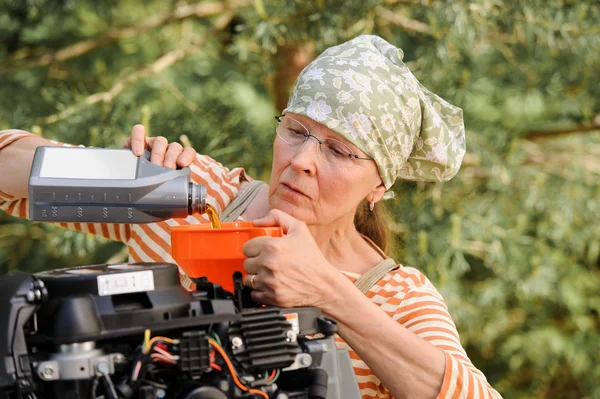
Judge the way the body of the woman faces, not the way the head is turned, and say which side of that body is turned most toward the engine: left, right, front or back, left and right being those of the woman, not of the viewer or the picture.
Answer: front

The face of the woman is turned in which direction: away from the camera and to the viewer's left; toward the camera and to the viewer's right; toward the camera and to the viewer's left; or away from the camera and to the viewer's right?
toward the camera and to the viewer's left

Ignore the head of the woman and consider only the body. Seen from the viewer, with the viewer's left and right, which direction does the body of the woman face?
facing the viewer and to the left of the viewer
